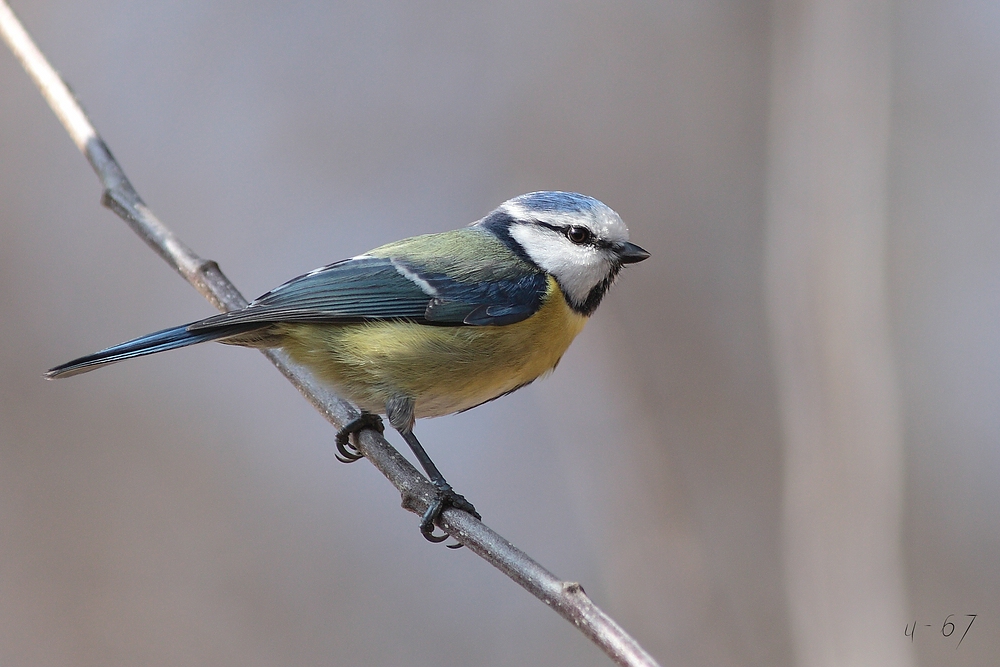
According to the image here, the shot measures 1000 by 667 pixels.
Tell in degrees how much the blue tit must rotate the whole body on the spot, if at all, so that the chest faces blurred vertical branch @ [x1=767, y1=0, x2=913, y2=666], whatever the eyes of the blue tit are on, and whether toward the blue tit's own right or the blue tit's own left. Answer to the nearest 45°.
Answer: approximately 90° to the blue tit's own left

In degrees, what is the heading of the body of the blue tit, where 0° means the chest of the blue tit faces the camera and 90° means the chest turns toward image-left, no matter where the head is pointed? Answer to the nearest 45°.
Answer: approximately 270°
